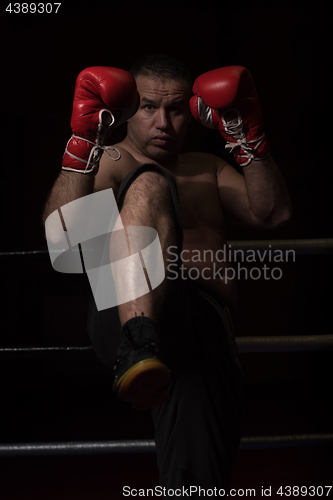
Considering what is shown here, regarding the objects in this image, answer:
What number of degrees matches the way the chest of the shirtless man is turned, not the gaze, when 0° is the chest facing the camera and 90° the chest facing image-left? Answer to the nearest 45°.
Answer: approximately 0°
